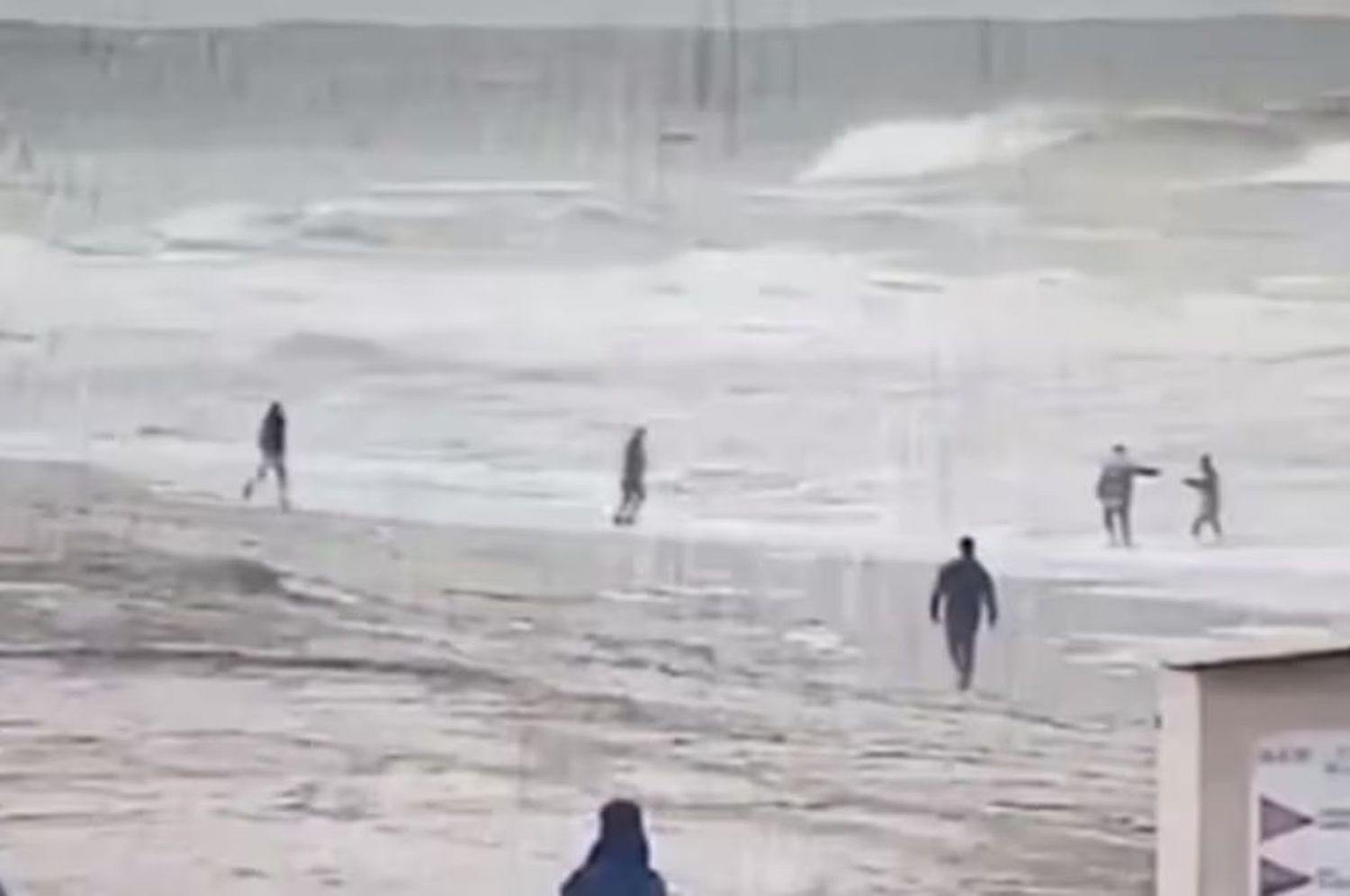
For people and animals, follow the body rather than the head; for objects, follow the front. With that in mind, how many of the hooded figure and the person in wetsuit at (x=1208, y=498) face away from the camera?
1

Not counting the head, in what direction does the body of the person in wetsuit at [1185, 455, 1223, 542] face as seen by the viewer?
to the viewer's left

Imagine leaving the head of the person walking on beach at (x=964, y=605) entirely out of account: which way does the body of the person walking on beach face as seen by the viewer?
away from the camera

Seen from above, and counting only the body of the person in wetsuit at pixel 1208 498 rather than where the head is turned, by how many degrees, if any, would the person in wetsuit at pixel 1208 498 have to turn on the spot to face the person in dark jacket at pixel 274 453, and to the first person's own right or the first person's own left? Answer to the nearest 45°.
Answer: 0° — they already face them

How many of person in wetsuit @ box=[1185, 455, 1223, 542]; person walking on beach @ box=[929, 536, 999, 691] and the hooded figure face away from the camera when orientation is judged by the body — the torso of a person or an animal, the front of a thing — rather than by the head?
2

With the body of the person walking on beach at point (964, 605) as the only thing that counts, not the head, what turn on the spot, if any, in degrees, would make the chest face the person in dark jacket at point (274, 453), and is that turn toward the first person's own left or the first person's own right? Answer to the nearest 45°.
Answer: approximately 90° to the first person's own left

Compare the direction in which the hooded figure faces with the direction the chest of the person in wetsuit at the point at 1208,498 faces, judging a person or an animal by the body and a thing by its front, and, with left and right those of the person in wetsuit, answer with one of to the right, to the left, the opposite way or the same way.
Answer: to the right

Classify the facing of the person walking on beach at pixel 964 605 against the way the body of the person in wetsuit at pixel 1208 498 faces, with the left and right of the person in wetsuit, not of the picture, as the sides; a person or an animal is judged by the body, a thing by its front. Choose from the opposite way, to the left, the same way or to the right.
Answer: to the right

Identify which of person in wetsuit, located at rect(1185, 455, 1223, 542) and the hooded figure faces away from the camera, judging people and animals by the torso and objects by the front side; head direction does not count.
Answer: the hooded figure

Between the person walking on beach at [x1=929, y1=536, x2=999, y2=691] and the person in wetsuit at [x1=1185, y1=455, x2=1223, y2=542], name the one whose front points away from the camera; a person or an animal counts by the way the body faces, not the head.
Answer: the person walking on beach

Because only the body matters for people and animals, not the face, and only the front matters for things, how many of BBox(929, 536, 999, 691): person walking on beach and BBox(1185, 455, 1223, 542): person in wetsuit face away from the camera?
1

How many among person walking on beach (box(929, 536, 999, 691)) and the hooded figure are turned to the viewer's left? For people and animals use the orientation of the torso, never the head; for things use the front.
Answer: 0

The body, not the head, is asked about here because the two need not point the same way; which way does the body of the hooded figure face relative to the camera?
away from the camera
